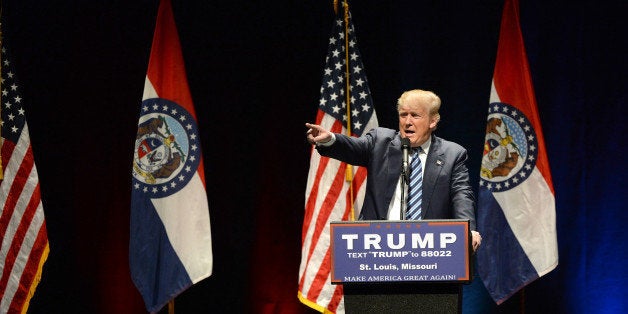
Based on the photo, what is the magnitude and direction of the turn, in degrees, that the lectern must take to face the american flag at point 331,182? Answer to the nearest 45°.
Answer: approximately 180°

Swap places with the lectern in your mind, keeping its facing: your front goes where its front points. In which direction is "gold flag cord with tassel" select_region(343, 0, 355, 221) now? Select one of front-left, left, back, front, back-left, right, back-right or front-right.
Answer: back

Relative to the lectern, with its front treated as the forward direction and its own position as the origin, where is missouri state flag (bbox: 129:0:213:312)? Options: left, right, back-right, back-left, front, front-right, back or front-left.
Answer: back-right

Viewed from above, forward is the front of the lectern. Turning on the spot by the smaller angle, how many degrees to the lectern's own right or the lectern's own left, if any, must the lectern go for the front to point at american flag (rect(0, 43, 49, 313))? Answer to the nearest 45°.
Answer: approximately 135° to the lectern's own right

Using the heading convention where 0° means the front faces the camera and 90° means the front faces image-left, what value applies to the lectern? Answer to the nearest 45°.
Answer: approximately 0°

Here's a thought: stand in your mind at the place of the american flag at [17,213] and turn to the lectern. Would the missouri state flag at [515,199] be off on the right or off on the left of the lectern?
left

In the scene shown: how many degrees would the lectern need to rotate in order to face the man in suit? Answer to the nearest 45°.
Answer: approximately 180°

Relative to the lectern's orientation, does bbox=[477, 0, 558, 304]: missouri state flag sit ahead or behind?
behind
